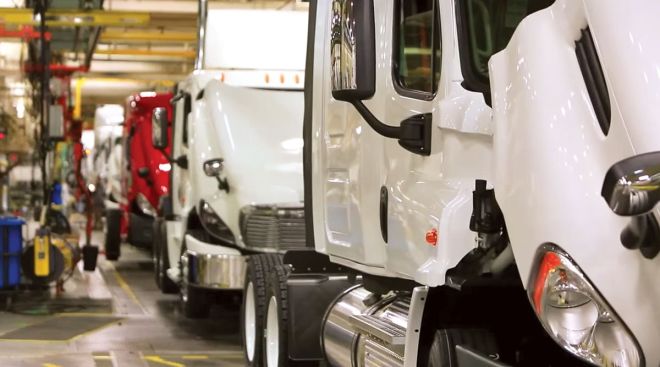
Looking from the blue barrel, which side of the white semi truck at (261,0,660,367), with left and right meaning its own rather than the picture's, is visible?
back

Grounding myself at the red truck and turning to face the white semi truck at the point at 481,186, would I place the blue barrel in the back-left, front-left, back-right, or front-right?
front-right

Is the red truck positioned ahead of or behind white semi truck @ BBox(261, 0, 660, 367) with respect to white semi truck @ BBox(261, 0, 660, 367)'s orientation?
behind

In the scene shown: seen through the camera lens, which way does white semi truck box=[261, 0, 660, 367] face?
facing the viewer and to the right of the viewer

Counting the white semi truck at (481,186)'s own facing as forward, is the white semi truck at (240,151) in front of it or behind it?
behind
